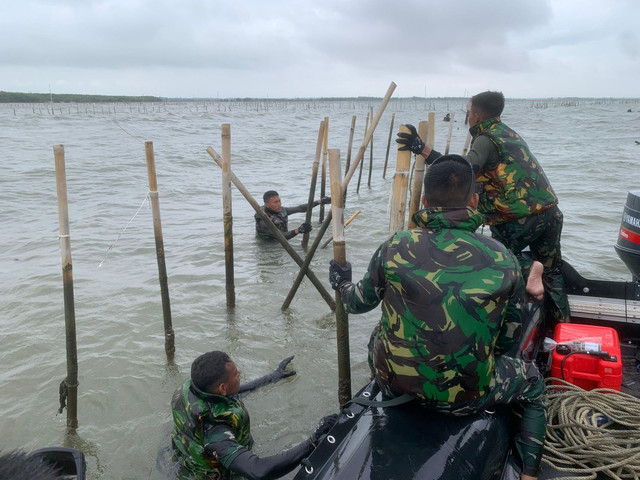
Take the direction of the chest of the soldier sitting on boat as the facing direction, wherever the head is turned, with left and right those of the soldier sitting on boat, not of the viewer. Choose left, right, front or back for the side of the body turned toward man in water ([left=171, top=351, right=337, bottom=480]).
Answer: left

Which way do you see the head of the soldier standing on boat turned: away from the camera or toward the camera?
away from the camera

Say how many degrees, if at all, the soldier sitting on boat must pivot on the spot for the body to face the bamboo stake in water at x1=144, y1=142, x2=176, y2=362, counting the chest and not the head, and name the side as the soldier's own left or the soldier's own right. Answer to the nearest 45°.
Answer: approximately 45° to the soldier's own left

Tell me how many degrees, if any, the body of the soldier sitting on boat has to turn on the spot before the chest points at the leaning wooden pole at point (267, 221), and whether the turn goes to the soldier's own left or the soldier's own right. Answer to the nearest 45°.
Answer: approximately 45° to the soldier's own left

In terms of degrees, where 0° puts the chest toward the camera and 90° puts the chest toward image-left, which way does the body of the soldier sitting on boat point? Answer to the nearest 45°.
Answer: approximately 180°

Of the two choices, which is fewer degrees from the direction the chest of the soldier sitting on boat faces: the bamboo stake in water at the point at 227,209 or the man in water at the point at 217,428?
the bamboo stake in water

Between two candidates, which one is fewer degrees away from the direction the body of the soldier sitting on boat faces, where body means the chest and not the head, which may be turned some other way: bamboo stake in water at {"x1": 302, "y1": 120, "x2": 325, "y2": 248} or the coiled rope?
the bamboo stake in water

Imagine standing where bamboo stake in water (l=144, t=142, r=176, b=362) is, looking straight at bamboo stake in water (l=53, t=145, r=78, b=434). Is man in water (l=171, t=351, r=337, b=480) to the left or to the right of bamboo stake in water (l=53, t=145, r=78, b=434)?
left

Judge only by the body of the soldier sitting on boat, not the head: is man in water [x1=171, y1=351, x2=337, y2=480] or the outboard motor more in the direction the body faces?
the outboard motor

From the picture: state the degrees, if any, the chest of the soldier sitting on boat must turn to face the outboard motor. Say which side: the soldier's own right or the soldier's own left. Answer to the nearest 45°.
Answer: approximately 45° to the soldier's own right

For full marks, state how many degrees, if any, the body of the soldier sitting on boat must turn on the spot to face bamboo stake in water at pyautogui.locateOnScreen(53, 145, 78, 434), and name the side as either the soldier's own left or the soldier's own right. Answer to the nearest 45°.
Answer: approximately 90° to the soldier's own left
